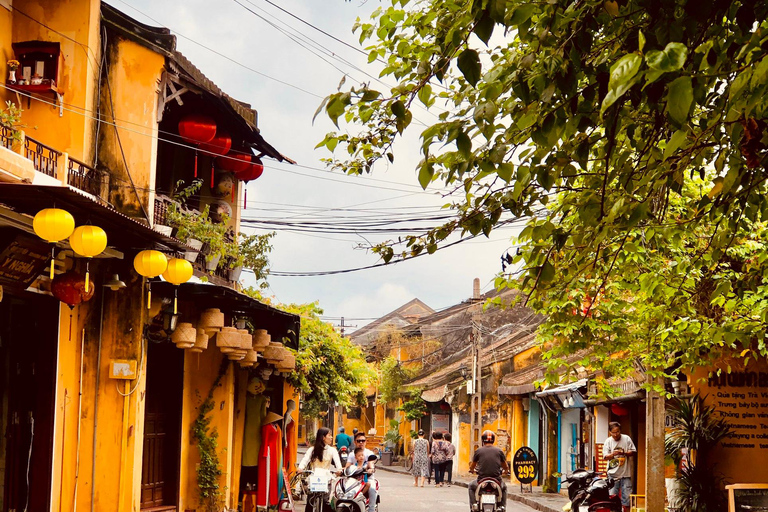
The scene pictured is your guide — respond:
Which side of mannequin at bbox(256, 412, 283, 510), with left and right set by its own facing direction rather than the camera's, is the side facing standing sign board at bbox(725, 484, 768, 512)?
front

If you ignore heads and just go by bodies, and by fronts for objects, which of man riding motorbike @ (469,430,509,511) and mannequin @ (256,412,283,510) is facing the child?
the mannequin

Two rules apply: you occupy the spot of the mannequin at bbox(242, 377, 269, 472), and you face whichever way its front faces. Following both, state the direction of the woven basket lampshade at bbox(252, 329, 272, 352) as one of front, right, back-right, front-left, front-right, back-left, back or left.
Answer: front-right

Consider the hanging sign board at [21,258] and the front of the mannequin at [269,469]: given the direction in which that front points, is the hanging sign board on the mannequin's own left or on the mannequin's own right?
on the mannequin's own right

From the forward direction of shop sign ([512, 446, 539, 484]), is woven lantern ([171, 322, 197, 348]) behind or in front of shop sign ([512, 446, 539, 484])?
in front

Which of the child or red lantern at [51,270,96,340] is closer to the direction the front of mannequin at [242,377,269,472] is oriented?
the child

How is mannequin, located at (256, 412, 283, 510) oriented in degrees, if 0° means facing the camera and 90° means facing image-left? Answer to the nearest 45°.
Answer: approximately 315°

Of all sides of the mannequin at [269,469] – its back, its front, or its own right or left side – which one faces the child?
front
